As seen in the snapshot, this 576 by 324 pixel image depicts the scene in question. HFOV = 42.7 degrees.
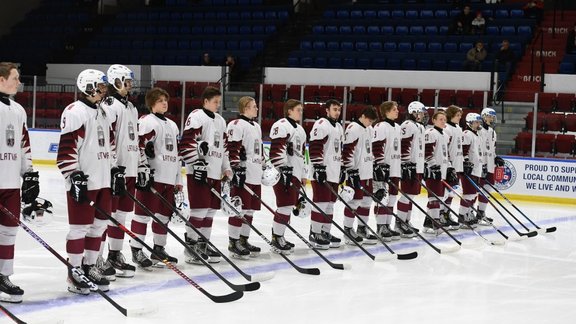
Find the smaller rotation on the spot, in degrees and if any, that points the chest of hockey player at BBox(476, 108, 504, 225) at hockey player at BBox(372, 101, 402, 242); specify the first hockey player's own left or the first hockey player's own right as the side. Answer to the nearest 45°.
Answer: approximately 90° to the first hockey player's own right

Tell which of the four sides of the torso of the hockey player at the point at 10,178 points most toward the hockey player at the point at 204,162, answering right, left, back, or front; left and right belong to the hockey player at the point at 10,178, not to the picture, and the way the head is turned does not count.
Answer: left

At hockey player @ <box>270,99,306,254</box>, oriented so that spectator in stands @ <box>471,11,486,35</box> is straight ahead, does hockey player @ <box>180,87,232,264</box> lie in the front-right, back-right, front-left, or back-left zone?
back-left

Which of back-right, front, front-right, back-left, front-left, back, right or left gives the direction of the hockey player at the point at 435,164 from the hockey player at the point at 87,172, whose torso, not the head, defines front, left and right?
left

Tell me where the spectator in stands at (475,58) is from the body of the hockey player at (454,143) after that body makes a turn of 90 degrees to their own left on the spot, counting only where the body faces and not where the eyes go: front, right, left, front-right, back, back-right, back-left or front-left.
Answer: front-left

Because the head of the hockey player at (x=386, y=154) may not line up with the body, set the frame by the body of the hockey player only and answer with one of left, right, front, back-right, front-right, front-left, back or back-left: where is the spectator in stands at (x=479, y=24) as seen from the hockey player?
back-left

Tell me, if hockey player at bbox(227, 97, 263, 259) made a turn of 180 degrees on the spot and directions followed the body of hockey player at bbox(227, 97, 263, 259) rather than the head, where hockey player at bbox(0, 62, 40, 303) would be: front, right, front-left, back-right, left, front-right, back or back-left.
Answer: left

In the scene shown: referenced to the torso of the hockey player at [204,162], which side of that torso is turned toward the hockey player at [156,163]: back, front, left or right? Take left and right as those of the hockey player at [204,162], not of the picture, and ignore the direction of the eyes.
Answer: right

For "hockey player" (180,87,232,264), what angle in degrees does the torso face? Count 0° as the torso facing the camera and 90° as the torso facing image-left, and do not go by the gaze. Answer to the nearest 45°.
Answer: approximately 315°

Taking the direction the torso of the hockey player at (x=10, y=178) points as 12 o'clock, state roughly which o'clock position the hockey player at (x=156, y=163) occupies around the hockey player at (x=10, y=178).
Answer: the hockey player at (x=156, y=163) is roughly at 9 o'clock from the hockey player at (x=10, y=178).
